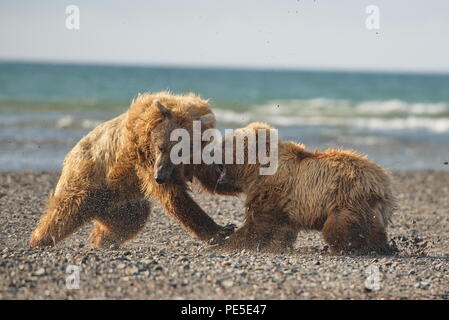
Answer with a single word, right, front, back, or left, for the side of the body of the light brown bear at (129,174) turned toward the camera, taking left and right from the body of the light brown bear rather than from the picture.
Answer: right

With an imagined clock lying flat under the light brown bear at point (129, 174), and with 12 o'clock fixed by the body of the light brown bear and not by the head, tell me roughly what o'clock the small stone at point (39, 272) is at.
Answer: The small stone is roughly at 4 o'clock from the light brown bear.

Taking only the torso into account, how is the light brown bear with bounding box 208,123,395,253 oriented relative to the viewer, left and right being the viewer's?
facing to the left of the viewer

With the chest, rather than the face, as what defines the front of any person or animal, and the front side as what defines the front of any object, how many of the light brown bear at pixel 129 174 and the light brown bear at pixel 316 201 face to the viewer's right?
1

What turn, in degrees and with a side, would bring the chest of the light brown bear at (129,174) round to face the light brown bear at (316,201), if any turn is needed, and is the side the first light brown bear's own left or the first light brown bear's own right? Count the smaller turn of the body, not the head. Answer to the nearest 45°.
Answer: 0° — it already faces it

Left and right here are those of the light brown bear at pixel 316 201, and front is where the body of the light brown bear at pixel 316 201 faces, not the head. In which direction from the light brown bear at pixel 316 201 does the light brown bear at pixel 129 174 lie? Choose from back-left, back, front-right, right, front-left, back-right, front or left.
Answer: front

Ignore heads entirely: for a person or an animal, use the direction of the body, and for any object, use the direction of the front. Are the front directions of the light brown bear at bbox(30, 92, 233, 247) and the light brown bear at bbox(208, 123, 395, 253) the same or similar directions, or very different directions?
very different directions

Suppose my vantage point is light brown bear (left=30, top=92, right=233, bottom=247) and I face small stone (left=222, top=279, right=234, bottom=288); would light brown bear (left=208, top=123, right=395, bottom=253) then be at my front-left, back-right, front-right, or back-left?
front-left

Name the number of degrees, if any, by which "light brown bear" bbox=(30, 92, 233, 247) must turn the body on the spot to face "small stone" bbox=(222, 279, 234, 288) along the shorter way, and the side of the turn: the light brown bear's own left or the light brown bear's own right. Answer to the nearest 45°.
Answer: approximately 45° to the light brown bear's own right

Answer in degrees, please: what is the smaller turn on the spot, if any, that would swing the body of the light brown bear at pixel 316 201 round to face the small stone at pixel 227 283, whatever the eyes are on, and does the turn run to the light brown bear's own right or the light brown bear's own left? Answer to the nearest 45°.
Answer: approximately 45° to the light brown bear's own left

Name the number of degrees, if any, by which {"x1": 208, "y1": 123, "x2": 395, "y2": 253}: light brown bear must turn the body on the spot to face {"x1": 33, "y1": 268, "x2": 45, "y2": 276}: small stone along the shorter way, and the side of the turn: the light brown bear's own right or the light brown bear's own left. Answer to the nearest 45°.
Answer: approximately 45° to the light brown bear's own left
